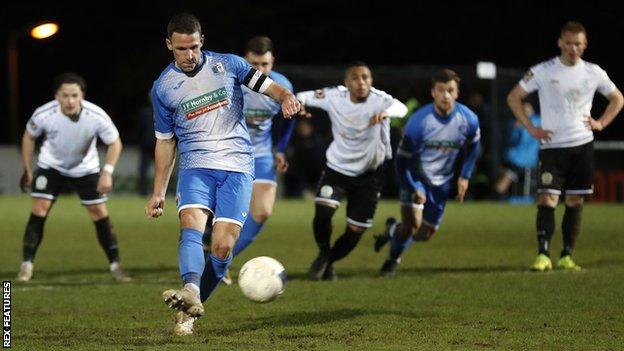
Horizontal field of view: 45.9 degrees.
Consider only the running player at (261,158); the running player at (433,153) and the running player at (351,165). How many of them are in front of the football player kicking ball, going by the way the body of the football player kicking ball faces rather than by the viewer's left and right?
0

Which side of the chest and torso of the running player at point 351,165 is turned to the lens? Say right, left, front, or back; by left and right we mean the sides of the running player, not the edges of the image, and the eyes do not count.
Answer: front

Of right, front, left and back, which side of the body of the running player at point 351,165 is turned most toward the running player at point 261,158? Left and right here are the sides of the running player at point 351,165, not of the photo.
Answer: right

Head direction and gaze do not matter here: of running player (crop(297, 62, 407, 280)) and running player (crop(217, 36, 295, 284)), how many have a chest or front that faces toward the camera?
2

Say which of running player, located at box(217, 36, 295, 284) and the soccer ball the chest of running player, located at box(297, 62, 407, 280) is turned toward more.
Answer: the soccer ball

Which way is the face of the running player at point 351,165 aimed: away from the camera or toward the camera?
toward the camera

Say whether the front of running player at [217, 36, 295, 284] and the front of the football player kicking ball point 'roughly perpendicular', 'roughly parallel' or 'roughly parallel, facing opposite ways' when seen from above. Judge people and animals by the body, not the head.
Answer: roughly parallel

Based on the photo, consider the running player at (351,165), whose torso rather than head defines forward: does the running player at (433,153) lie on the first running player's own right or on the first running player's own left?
on the first running player's own left

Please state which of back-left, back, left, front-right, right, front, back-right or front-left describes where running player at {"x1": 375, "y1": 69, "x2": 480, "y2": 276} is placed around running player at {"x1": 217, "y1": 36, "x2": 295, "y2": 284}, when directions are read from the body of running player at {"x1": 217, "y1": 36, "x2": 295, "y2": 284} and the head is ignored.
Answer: left

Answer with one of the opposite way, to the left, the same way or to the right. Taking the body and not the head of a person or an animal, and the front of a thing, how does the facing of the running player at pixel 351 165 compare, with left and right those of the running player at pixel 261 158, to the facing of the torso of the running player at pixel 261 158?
the same way

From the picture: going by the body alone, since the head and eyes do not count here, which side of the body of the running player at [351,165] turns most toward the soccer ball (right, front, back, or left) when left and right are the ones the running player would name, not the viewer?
front

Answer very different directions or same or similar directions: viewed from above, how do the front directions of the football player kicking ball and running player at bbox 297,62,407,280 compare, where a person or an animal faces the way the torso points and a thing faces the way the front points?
same or similar directions

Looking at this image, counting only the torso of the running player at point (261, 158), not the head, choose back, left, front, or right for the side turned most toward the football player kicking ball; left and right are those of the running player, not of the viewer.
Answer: front
